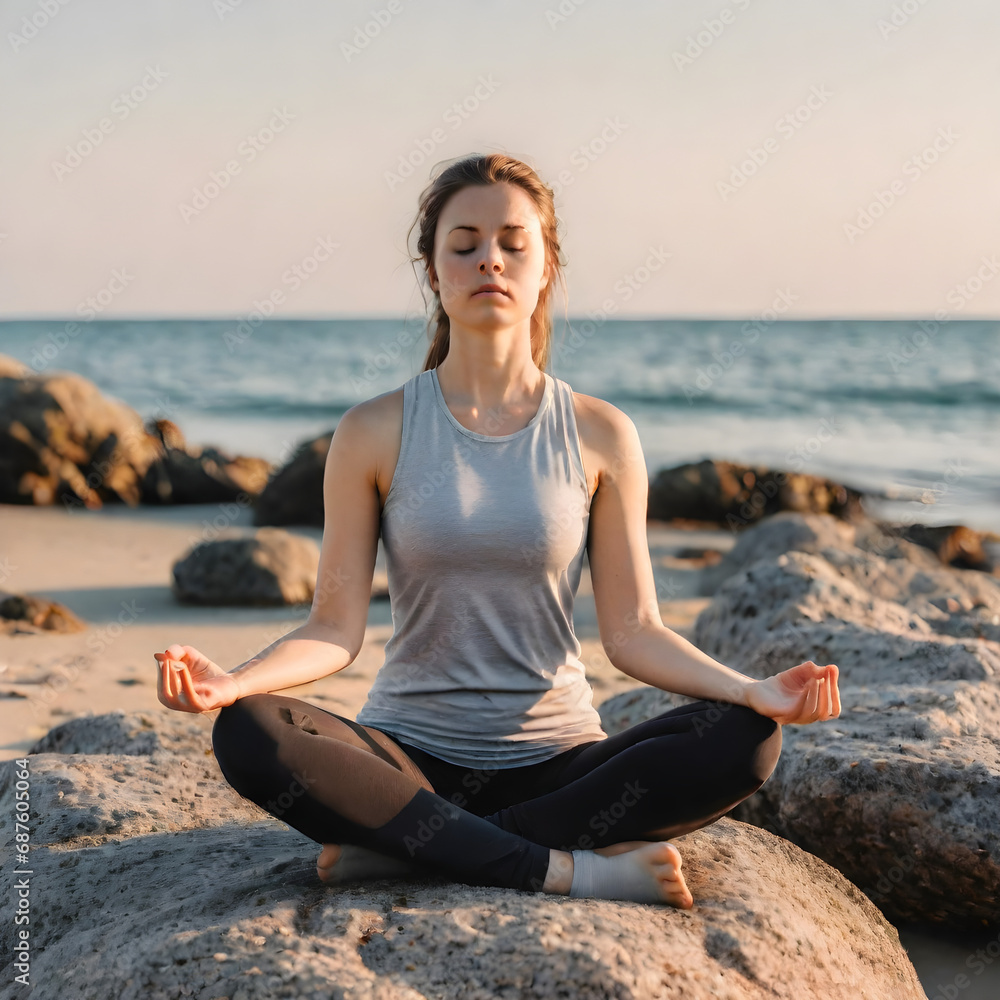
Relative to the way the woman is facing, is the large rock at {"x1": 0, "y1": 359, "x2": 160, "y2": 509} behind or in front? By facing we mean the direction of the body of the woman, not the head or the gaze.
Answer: behind

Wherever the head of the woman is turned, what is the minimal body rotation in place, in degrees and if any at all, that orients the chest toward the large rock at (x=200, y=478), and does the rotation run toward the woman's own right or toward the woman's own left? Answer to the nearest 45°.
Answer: approximately 180°

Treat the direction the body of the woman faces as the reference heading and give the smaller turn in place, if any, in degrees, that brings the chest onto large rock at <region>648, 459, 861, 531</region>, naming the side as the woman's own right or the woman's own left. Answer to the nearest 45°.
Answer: approximately 180°

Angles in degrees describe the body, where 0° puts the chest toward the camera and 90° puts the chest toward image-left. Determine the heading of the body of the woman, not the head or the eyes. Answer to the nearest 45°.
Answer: approximately 0°

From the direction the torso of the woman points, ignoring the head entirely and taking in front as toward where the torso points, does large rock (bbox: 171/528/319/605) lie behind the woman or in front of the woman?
behind

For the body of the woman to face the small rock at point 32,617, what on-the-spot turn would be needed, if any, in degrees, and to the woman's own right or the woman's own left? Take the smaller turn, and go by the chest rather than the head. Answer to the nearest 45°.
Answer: approximately 135° to the woman's own right

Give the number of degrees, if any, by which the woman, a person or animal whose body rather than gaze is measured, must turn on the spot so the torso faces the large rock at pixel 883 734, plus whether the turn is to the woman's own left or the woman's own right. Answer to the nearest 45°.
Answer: approximately 135° to the woman's own left

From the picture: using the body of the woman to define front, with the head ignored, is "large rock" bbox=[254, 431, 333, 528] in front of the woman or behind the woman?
behind
